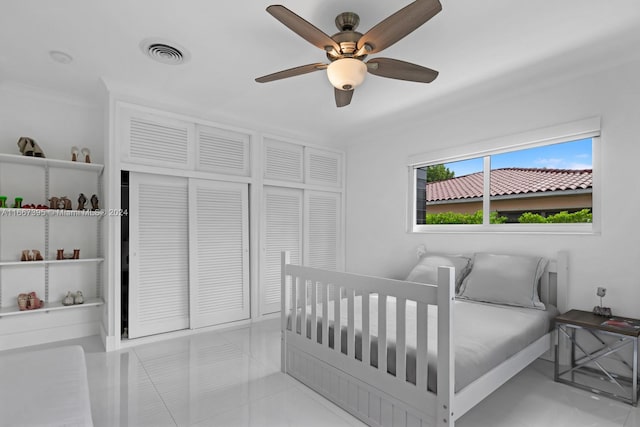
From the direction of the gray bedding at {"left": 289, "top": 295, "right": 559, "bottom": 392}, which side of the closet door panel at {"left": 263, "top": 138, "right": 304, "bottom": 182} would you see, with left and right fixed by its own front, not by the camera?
front

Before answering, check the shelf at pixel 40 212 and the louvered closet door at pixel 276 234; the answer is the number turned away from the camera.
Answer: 0

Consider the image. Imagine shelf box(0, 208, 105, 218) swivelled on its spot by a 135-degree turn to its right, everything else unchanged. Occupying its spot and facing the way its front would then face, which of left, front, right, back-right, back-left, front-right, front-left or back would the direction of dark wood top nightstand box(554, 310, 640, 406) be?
back

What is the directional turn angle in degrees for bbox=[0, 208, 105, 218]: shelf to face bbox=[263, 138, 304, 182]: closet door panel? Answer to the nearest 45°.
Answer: approximately 90° to its left

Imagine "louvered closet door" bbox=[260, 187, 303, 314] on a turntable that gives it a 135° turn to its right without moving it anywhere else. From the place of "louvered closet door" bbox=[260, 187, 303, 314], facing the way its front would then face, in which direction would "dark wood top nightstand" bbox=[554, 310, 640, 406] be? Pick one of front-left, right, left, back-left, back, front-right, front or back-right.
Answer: back-left

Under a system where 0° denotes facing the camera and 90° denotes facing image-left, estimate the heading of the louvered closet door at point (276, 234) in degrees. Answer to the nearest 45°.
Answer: approximately 315°

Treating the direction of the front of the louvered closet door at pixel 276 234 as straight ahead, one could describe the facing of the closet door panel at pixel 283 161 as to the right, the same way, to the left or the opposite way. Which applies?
the same way

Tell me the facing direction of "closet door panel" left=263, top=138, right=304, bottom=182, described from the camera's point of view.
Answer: facing the viewer and to the right of the viewer

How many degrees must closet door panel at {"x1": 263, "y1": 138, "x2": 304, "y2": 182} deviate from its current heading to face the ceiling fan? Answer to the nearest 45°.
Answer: approximately 45° to its right

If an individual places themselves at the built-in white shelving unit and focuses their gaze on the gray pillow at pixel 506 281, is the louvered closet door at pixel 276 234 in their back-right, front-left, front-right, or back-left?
front-left

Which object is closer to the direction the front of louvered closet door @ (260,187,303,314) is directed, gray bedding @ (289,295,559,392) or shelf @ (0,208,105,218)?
the gray bedding

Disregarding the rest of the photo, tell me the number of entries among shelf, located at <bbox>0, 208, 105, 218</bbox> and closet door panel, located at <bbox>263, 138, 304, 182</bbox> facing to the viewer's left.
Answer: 0

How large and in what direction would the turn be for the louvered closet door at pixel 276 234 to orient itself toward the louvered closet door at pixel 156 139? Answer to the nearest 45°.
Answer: approximately 90° to its right

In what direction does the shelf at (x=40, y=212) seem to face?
toward the camera

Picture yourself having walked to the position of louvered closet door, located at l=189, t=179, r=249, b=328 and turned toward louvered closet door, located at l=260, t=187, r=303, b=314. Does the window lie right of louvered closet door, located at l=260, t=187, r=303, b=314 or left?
right

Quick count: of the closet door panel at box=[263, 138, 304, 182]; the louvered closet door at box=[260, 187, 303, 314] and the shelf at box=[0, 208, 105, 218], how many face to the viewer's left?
0
